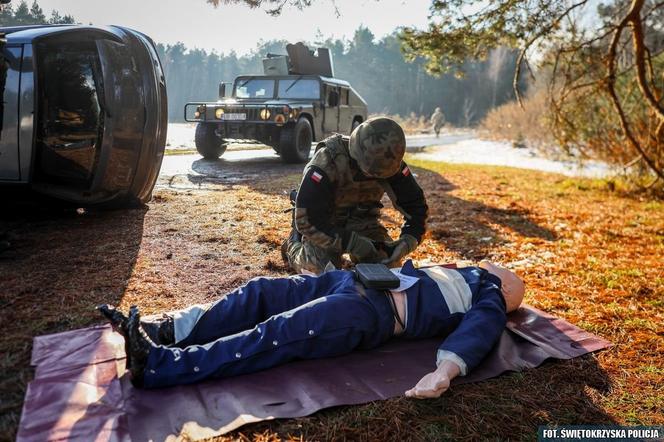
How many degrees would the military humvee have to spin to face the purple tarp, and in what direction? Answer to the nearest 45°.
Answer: approximately 45° to its left

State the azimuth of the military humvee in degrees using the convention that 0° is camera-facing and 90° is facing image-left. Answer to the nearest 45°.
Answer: approximately 45°

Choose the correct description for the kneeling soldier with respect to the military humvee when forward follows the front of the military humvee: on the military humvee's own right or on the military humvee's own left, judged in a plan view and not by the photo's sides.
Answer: on the military humvee's own left

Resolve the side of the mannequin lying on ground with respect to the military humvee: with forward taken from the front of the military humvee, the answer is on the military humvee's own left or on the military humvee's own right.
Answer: on the military humvee's own left
